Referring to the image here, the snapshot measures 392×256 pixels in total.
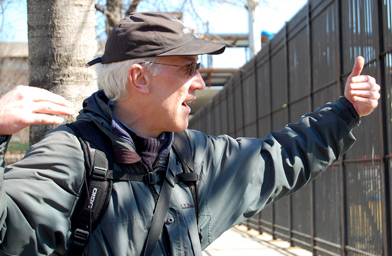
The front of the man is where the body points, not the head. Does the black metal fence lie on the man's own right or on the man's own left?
on the man's own left

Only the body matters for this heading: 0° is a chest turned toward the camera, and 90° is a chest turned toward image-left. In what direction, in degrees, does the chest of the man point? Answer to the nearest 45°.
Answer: approximately 315°

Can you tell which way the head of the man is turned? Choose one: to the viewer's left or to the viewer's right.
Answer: to the viewer's right
